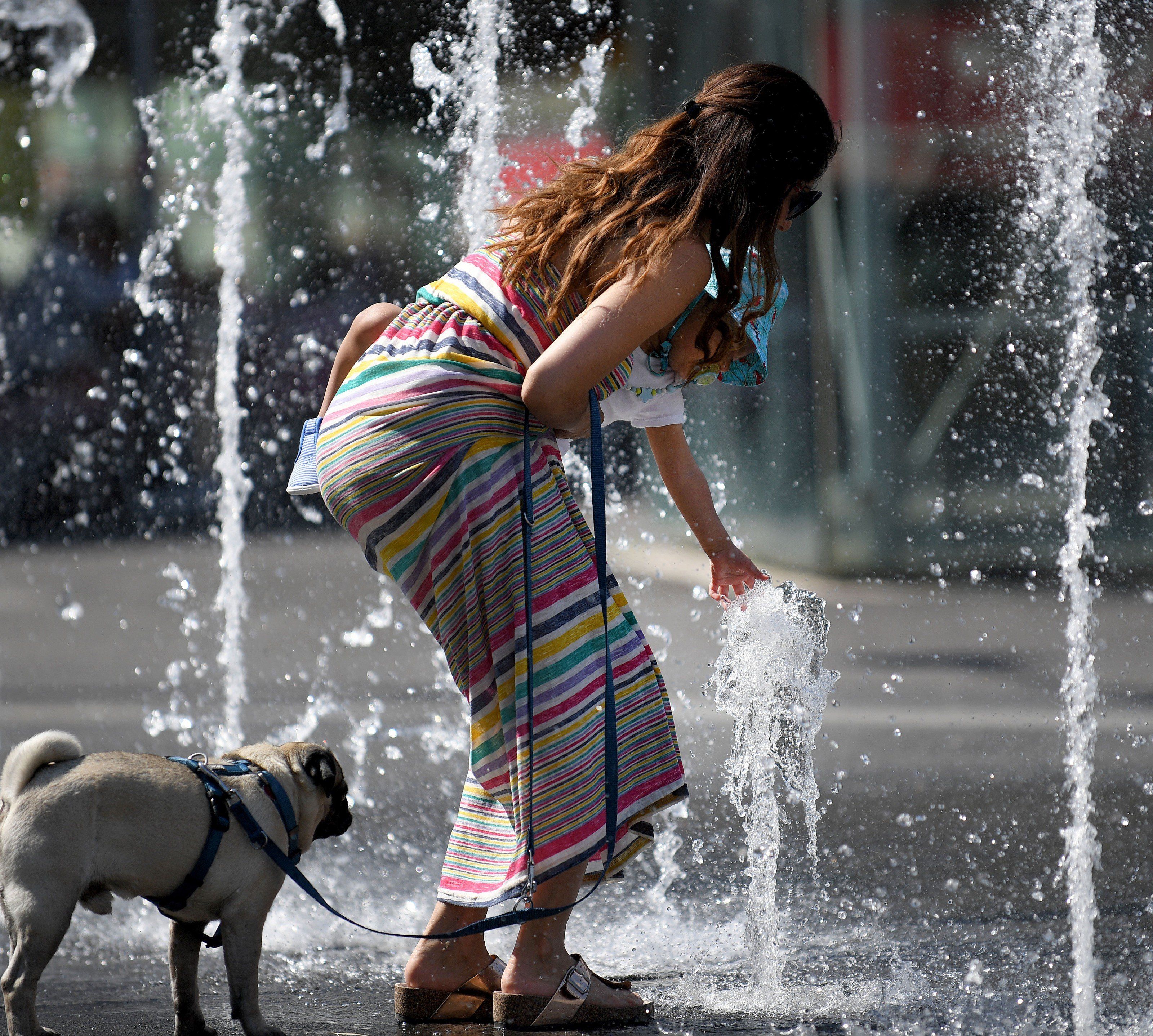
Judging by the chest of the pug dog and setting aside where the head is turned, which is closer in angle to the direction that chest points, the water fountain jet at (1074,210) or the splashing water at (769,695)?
the splashing water

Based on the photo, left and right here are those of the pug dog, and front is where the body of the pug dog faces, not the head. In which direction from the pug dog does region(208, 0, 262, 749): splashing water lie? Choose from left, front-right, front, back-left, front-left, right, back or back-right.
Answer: left

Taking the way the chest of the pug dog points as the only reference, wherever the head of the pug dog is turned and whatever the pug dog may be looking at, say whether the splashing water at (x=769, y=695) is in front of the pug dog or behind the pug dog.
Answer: in front

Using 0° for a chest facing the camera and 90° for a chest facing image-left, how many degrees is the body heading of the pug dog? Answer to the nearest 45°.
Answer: approximately 270°

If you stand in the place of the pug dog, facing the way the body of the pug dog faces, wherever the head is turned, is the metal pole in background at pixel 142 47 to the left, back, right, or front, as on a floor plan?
left

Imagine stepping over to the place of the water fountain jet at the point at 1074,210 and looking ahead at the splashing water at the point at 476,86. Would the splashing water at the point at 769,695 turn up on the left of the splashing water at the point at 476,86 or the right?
left

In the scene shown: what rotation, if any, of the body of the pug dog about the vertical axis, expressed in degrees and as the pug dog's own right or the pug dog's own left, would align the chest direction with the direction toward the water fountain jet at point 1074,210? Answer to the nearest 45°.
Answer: approximately 45° to the pug dog's own left
